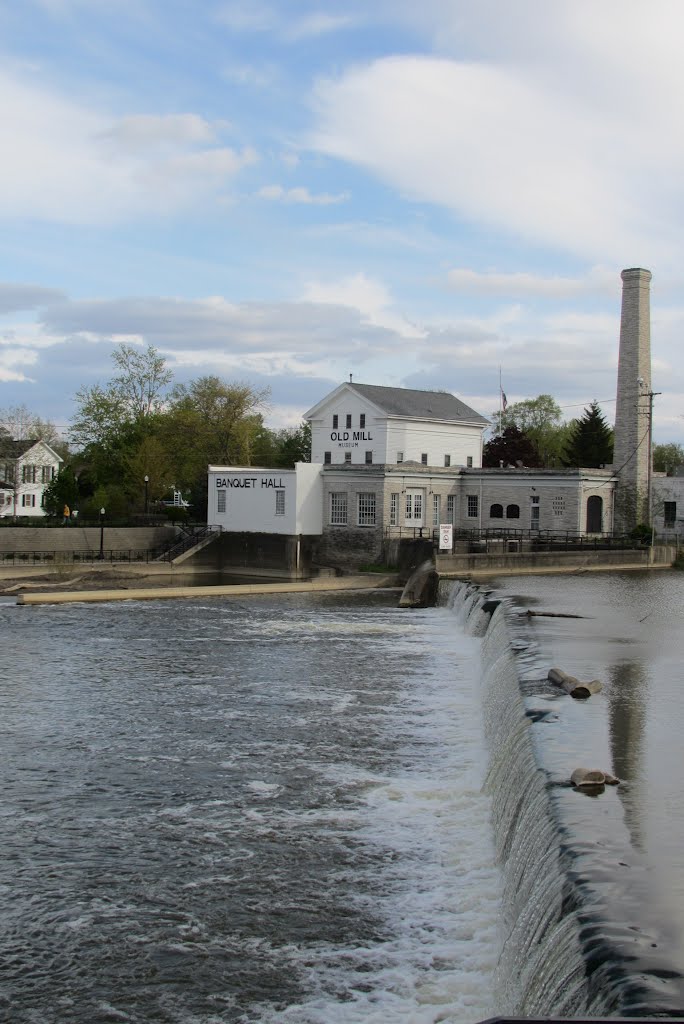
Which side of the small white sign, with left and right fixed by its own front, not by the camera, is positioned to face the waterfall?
front

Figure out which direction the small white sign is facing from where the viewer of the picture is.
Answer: facing the viewer

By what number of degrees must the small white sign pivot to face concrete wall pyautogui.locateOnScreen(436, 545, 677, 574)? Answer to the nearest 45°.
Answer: approximately 90° to its left

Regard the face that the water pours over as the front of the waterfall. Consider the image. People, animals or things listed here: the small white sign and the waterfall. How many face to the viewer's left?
1

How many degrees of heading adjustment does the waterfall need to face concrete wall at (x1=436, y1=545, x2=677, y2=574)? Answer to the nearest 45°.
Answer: approximately 90° to its right

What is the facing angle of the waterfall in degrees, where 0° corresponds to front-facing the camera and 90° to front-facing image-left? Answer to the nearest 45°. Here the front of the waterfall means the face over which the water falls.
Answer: approximately 90°

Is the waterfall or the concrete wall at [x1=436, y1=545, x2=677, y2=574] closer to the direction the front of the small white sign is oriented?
the waterfall

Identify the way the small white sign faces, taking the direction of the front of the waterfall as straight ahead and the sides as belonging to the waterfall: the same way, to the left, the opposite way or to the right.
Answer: to the left

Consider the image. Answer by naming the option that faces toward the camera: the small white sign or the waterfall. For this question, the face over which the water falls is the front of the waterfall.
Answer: the small white sign
